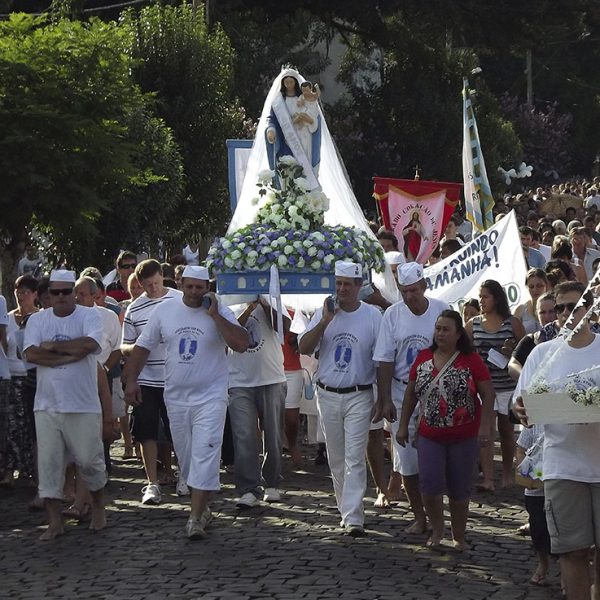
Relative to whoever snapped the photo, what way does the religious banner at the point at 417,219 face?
facing the viewer

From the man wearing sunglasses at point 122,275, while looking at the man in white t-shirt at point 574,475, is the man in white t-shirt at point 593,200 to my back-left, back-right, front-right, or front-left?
back-left

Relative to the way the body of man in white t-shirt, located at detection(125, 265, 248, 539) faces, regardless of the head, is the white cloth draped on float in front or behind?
behind

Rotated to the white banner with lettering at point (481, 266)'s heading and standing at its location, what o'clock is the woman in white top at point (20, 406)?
The woman in white top is roughly at 2 o'clock from the white banner with lettering.

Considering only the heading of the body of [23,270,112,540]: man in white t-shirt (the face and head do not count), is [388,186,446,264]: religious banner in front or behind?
behind

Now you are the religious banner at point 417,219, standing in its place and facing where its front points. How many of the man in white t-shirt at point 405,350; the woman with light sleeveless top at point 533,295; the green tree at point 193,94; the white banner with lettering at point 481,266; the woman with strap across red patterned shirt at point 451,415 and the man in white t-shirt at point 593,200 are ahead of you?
4

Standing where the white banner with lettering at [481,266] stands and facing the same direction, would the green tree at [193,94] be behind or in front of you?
behind

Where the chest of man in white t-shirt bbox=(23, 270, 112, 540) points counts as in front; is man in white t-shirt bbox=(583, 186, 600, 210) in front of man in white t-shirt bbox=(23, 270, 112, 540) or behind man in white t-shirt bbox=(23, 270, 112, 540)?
behind

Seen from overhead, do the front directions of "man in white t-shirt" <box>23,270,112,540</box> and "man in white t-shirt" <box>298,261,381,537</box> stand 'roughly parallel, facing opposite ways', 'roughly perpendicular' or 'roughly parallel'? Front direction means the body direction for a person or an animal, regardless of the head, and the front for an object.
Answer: roughly parallel

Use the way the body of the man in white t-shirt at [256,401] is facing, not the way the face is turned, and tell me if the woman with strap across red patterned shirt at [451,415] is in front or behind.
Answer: in front

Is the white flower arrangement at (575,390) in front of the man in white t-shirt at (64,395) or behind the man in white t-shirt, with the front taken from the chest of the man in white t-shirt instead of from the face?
in front

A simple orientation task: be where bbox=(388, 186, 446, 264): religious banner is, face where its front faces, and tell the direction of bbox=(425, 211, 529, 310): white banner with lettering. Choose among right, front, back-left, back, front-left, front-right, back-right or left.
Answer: front

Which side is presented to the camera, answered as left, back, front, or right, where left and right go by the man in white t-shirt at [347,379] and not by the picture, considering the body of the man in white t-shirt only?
front

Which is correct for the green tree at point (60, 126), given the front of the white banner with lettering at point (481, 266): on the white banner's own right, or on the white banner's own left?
on the white banner's own right
